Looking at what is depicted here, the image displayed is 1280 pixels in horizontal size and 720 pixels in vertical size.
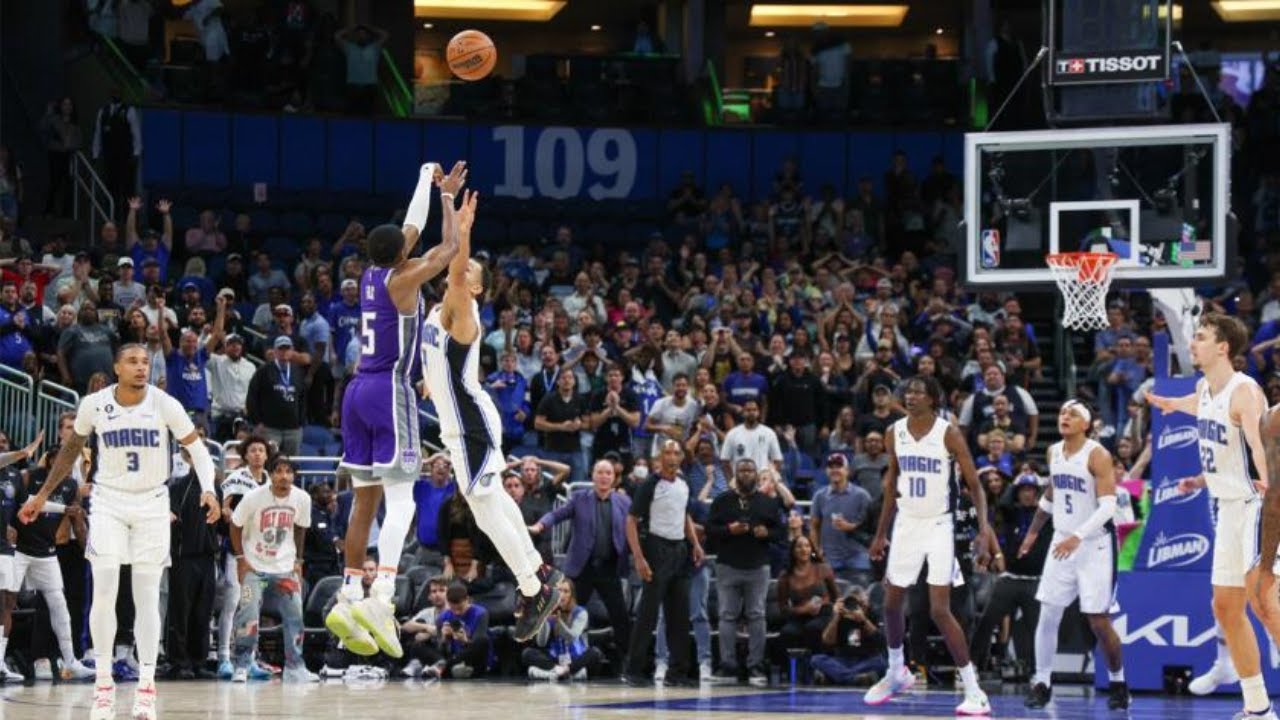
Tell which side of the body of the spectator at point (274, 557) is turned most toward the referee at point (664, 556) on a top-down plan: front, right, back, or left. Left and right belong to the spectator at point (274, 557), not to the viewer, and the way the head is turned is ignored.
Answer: left

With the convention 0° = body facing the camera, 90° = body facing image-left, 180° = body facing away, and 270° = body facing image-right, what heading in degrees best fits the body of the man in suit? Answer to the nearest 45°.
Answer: approximately 0°

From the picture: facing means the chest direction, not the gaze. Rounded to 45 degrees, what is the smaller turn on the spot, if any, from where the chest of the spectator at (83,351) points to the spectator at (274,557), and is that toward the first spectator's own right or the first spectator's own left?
0° — they already face them

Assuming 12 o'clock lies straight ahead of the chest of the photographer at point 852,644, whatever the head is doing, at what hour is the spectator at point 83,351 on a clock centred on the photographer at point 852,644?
the spectator at point 83,351 is roughly at 3 o'clock from the photographer at point 852,644.

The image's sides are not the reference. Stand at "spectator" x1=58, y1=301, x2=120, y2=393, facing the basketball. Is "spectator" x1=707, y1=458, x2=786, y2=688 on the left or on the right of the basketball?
left

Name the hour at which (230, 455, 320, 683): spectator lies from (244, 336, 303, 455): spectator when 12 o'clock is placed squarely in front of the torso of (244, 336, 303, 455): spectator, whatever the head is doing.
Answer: (230, 455, 320, 683): spectator is roughly at 12 o'clock from (244, 336, 303, 455): spectator.

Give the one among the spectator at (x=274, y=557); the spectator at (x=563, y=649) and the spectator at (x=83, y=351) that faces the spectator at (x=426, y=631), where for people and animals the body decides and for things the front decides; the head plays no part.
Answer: the spectator at (x=83, y=351)

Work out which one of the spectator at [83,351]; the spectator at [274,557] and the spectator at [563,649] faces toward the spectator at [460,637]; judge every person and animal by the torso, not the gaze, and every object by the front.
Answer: the spectator at [83,351]
